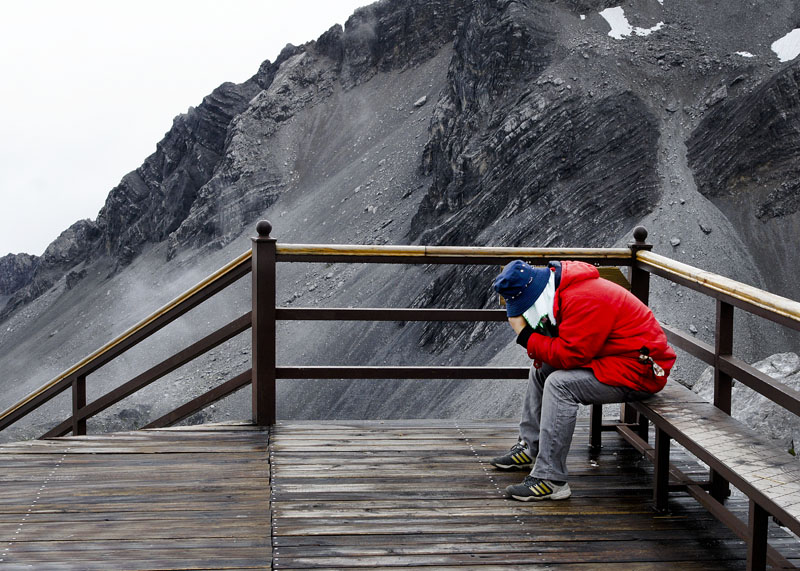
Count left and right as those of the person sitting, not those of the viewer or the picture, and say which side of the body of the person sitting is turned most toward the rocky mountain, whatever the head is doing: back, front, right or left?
right

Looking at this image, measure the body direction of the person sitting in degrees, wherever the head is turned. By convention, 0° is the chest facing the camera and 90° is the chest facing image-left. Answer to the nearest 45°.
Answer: approximately 90°

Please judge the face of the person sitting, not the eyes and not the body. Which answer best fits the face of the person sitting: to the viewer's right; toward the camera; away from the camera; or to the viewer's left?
to the viewer's left
